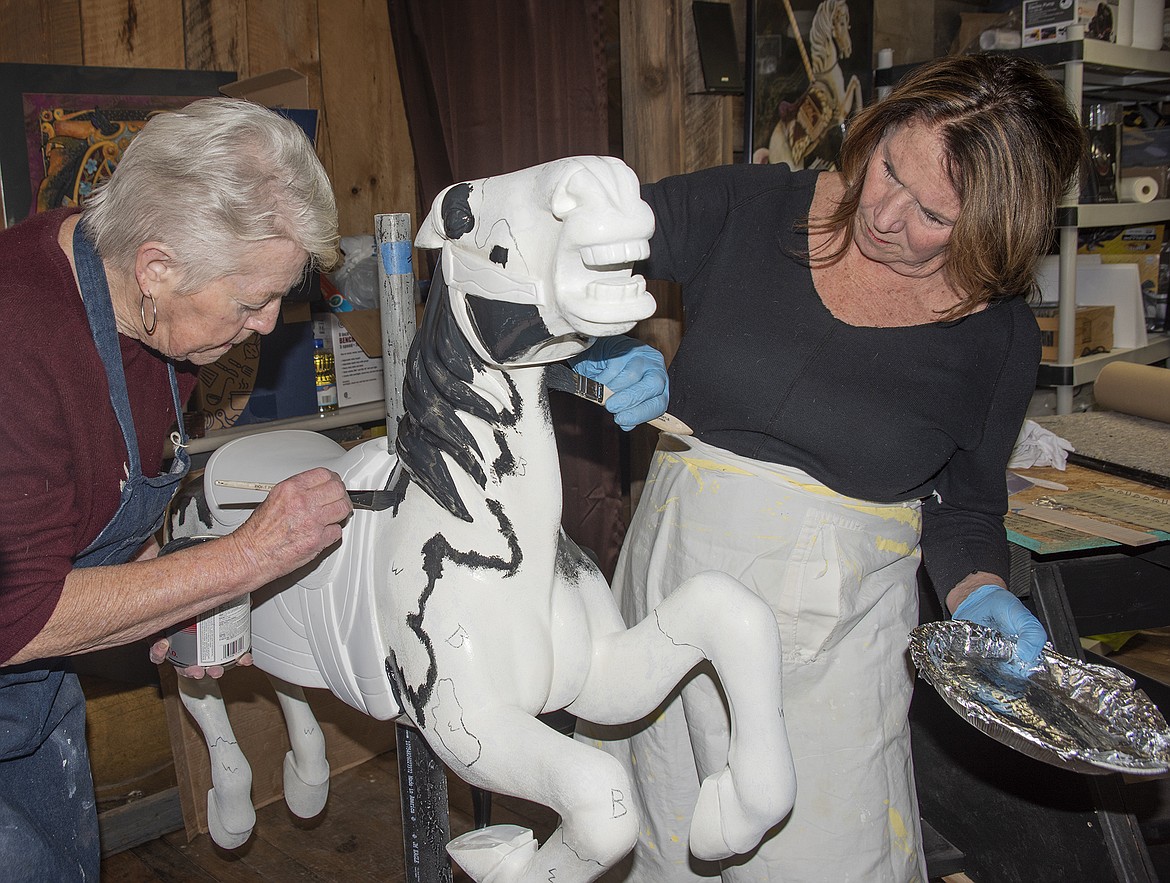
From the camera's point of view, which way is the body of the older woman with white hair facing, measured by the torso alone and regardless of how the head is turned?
to the viewer's right

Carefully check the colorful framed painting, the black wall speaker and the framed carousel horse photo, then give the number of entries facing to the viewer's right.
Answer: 0

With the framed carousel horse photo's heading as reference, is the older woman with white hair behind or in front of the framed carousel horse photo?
in front

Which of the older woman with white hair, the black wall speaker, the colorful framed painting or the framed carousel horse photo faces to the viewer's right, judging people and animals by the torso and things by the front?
the older woman with white hair

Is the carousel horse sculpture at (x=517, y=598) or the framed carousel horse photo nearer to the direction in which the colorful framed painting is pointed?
the carousel horse sculpture

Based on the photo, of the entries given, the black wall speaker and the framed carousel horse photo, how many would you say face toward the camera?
2

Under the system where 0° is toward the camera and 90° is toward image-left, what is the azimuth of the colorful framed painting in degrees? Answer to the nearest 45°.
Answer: approximately 0°

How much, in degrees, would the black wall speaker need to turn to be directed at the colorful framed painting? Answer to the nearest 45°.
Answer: approximately 45° to its right

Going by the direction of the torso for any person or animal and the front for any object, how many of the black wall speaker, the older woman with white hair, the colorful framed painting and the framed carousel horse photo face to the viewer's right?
1

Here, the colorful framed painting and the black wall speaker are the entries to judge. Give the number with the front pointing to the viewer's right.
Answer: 0

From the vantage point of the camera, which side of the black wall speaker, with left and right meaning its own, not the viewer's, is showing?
front

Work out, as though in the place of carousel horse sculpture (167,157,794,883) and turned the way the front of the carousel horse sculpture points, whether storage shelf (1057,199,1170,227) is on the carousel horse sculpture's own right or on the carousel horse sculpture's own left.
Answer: on the carousel horse sculpture's own left

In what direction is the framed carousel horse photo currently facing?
toward the camera

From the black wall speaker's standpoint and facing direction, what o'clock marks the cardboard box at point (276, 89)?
The cardboard box is roughly at 2 o'clock from the black wall speaker.

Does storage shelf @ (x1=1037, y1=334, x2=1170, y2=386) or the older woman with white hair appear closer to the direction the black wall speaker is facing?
the older woman with white hair
